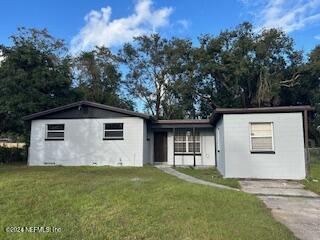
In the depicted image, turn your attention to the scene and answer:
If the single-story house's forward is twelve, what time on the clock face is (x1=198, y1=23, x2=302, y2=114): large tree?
The large tree is roughly at 7 o'clock from the single-story house.

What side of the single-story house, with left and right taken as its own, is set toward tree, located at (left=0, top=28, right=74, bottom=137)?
right

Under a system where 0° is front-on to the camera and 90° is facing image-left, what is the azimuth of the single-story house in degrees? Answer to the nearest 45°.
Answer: approximately 0°

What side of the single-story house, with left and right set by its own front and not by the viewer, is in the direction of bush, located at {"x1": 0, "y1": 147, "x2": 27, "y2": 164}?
right

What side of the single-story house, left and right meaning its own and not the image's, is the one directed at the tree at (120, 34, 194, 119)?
back

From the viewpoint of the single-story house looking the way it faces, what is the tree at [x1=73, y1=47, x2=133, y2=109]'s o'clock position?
The tree is roughly at 5 o'clock from the single-story house.

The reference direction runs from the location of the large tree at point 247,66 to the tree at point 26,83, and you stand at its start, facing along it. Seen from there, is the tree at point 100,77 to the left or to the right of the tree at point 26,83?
right
